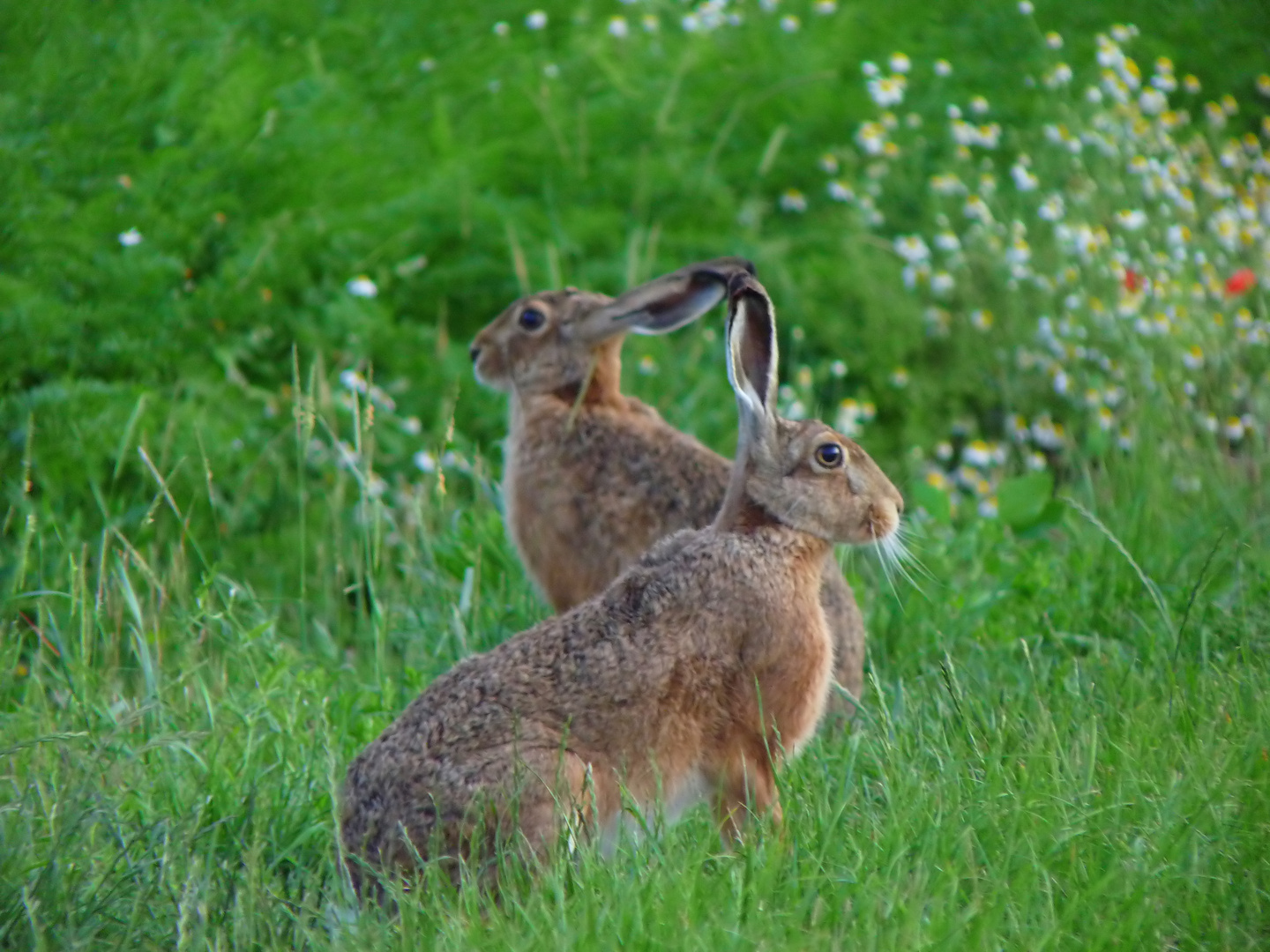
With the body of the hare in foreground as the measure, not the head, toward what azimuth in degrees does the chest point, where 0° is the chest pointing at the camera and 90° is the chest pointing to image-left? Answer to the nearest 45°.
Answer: approximately 270°

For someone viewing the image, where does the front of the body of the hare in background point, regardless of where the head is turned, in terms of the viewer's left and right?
facing to the left of the viewer

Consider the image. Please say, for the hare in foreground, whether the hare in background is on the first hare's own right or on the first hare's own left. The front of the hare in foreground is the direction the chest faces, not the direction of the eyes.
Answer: on the first hare's own left

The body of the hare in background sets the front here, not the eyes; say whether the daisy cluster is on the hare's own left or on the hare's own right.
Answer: on the hare's own right

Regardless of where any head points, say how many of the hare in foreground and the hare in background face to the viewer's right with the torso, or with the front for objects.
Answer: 1

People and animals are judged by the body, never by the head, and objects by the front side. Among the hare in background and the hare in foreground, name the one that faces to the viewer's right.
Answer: the hare in foreground

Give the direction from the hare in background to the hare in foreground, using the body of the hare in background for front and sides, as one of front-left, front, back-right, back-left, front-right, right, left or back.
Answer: left

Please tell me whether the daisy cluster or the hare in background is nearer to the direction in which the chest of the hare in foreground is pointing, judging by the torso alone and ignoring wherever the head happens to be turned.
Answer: the daisy cluster

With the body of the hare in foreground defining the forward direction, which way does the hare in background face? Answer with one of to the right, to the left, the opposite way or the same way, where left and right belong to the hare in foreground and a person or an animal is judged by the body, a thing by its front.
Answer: the opposite way

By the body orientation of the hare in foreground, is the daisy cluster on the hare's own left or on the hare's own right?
on the hare's own left

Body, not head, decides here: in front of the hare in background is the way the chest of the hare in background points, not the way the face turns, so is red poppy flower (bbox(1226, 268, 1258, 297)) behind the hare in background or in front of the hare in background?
behind
